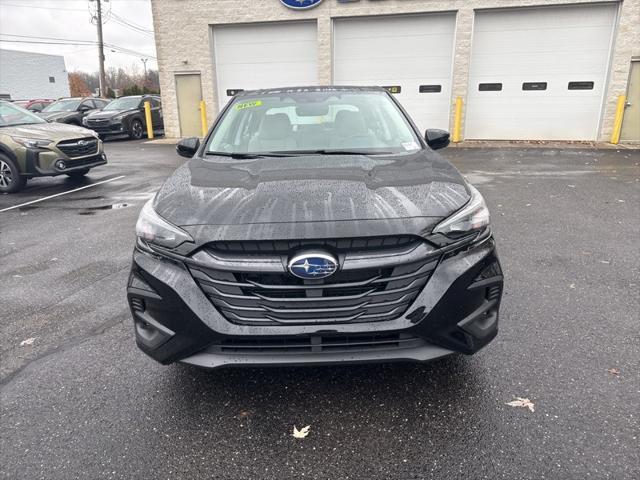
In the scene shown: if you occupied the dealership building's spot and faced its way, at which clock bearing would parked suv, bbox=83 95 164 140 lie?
The parked suv is roughly at 3 o'clock from the dealership building.

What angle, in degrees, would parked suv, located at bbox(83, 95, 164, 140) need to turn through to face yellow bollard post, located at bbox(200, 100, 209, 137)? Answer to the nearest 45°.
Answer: approximately 90° to its left

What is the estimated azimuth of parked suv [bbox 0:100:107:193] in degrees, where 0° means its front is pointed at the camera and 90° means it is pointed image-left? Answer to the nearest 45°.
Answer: approximately 315°

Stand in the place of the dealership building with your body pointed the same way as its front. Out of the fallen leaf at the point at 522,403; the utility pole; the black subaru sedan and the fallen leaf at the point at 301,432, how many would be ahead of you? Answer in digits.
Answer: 3

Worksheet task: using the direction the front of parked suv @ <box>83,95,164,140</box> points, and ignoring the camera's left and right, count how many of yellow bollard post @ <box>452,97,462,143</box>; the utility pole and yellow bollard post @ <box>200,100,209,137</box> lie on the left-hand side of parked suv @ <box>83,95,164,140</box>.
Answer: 2

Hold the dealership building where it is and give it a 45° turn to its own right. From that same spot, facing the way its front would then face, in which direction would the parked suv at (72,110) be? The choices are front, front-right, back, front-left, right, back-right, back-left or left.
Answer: front-right

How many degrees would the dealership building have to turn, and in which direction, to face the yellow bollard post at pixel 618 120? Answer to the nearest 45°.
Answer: approximately 90° to its left

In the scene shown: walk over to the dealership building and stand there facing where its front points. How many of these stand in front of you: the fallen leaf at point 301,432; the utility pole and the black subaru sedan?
2

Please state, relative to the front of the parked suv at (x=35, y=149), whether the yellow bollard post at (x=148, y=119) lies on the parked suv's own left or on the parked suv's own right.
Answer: on the parked suv's own left

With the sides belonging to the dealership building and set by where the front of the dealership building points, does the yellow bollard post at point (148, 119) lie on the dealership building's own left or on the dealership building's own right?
on the dealership building's own right

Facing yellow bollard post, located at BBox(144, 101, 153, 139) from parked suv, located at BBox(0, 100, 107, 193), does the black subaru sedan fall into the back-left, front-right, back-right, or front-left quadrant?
back-right
